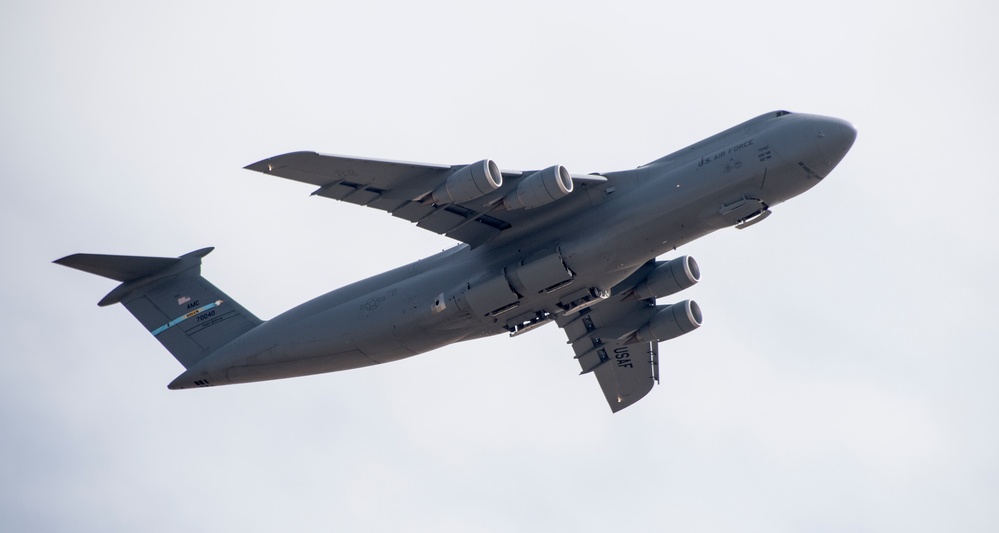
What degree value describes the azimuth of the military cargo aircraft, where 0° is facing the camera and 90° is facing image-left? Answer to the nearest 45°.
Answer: approximately 315°
